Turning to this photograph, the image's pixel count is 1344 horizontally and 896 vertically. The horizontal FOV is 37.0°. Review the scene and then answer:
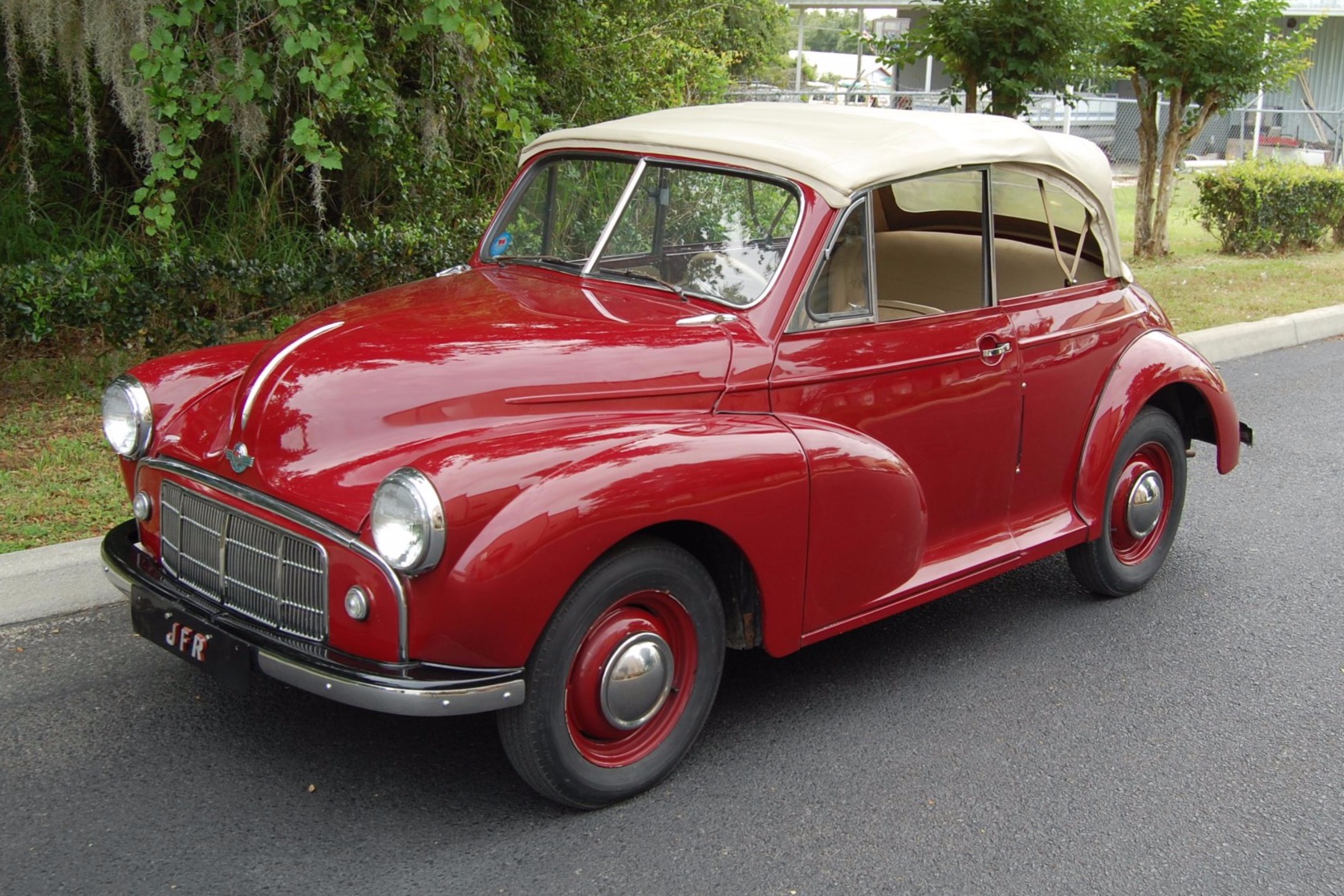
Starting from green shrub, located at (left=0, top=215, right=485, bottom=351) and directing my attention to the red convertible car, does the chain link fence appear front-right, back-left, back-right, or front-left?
back-left

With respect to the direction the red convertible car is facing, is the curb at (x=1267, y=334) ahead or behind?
behind

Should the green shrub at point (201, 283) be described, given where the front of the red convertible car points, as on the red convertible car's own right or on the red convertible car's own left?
on the red convertible car's own right

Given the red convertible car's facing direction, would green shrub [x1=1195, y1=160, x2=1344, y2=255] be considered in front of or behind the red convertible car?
behind

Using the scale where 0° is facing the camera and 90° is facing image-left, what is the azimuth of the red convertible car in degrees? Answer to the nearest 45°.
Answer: approximately 45°
